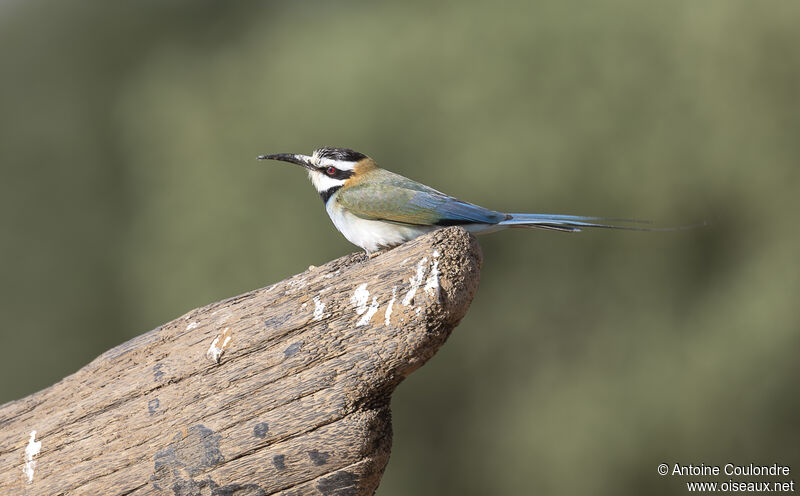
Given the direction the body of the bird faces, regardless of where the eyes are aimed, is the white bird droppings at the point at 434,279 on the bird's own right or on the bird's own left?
on the bird's own left

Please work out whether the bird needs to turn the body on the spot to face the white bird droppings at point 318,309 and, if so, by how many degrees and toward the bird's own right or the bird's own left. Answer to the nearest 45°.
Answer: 0° — it already faces it

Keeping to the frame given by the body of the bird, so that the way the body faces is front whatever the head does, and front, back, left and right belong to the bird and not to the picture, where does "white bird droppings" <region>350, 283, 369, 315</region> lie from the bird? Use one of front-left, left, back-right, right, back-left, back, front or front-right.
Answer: left

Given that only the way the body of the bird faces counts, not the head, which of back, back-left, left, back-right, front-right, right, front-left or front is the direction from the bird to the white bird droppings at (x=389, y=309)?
left

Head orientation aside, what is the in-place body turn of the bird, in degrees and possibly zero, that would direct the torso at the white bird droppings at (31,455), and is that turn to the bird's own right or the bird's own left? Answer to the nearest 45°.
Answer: approximately 45° to the bird's own left

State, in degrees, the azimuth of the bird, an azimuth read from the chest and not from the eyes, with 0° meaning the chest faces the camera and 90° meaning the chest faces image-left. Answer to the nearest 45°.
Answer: approximately 90°

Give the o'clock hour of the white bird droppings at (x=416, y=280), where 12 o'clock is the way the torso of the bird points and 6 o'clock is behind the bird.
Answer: The white bird droppings is roughly at 9 o'clock from the bird.

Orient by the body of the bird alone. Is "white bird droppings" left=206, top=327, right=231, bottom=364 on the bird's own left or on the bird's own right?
on the bird's own left

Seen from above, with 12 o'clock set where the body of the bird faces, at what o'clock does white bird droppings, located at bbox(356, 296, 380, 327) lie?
The white bird droppings is roughly at 9 o'clock from the bird.

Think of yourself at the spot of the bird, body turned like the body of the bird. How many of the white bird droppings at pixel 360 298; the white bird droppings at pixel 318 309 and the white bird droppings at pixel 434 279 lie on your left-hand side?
3
